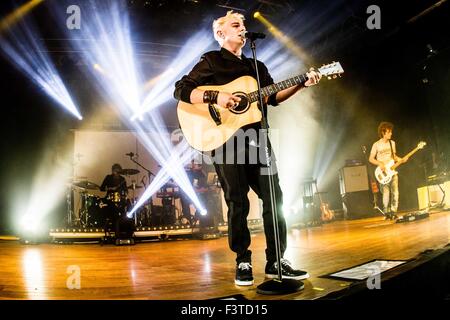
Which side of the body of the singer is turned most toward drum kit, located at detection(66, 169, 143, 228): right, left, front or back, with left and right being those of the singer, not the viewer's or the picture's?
back

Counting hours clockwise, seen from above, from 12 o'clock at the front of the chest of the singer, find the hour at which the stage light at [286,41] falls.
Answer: The stage light is roughly at 8 o'clock from the singer.

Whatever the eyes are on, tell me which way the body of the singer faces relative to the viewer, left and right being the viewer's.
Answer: facing the viewer and to the right of the viewer

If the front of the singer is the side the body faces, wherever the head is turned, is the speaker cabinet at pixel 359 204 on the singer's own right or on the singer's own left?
on the singer's own left

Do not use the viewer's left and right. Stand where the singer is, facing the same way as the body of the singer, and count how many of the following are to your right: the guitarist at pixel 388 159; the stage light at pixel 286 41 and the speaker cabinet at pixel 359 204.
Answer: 0

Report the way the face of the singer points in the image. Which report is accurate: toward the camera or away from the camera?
toward the camera

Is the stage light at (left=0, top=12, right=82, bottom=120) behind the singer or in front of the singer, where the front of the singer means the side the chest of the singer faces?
behind

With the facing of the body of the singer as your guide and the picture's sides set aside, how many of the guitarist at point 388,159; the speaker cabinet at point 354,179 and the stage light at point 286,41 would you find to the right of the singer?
0

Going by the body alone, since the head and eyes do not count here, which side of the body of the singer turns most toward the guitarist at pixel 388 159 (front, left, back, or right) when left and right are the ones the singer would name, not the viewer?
left

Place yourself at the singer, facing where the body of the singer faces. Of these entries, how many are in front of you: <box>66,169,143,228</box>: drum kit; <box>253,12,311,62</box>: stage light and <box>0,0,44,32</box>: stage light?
0
